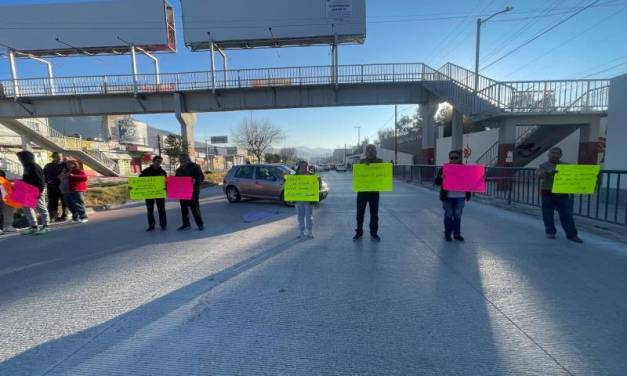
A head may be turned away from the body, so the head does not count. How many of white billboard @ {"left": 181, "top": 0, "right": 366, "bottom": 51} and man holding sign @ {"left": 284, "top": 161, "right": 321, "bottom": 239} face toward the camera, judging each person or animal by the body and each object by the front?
2

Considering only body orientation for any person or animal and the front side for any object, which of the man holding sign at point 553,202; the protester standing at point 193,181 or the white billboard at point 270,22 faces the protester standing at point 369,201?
the white billboard

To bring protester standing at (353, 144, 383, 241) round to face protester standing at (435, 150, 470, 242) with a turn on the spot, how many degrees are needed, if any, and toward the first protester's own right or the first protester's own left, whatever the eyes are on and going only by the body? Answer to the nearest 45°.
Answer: approximately 90° to the first protester's own left

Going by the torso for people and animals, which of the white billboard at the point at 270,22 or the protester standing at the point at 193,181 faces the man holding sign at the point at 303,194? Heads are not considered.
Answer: the white billboard

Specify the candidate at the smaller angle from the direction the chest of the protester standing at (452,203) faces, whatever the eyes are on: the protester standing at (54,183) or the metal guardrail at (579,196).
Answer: the protester standing

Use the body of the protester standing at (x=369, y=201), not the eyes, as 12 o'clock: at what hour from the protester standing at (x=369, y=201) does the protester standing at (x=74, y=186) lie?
the protester standing at (x=74, y=186) is roughly at 3 o'clock from the protester standing at (x=369, y=201).

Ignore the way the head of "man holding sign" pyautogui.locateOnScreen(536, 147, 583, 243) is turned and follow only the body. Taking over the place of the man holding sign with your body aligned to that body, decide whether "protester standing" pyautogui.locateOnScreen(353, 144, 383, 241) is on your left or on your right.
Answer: on your right

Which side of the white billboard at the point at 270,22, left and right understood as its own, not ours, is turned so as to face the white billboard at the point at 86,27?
right

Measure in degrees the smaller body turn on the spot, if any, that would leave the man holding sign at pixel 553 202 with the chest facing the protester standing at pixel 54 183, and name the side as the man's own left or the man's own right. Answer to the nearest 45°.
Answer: approximately 90° to the man's own right
